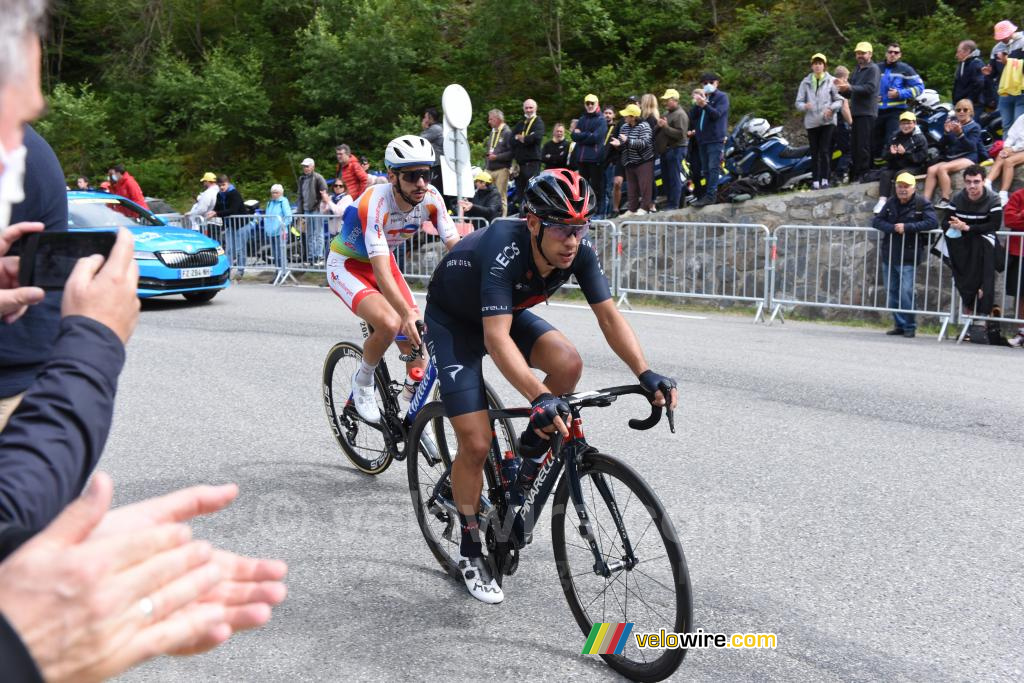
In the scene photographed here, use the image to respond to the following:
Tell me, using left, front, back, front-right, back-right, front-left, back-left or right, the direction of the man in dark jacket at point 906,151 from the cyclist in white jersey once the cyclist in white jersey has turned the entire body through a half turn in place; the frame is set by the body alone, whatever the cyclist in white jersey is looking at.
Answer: right

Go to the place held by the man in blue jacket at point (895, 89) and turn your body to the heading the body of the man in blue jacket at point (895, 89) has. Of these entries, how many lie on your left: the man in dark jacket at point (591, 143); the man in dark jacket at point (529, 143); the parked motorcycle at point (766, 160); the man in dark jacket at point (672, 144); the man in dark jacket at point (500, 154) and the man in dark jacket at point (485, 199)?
0

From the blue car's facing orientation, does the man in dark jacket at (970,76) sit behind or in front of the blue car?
in front

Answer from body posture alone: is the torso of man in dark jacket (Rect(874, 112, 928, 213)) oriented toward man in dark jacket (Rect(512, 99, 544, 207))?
no

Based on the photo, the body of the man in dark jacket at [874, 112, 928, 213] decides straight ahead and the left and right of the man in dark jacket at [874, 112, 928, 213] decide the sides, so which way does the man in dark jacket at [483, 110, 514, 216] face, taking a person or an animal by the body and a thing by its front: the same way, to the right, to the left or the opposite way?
the same way

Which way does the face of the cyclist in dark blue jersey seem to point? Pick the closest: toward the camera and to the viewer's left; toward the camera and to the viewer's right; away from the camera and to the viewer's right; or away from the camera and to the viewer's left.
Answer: toward the camera and to the viewer's right

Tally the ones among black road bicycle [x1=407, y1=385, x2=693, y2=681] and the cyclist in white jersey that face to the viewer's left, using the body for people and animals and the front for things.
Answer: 0

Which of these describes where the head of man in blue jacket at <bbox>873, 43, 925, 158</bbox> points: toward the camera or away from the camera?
toward the camera

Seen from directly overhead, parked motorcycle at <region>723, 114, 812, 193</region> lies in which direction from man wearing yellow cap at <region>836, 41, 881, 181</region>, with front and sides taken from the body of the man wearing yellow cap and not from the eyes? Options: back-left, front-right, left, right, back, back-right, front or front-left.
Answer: right

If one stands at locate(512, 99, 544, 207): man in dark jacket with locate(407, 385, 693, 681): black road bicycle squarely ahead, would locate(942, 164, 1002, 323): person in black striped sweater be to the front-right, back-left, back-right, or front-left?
front-left

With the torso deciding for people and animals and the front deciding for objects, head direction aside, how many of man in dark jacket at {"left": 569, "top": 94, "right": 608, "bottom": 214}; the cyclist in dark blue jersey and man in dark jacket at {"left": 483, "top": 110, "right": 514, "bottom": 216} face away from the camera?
0

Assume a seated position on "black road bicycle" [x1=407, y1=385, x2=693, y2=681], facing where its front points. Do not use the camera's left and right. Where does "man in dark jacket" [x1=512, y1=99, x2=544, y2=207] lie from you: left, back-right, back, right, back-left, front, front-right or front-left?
back-left

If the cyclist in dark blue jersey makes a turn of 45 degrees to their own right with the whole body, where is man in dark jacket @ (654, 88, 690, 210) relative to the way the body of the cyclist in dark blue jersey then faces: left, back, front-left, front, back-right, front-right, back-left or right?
back

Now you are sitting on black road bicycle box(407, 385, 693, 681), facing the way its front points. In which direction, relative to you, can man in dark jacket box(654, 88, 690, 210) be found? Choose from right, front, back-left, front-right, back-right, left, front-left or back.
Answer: back-left

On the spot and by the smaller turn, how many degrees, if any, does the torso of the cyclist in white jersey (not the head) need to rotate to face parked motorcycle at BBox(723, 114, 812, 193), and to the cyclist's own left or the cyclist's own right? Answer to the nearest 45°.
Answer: approximately 90° to the cyclist's own left

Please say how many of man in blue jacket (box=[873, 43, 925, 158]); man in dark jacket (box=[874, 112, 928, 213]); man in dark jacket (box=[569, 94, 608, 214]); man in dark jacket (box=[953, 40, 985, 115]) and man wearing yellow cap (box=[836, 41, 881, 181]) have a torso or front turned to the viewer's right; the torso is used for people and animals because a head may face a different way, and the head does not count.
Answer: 0

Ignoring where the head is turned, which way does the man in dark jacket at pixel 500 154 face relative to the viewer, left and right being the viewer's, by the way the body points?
facing the viewer and to the left of the viewer

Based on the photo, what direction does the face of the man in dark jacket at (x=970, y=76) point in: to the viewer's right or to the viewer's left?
to the viewer's left
